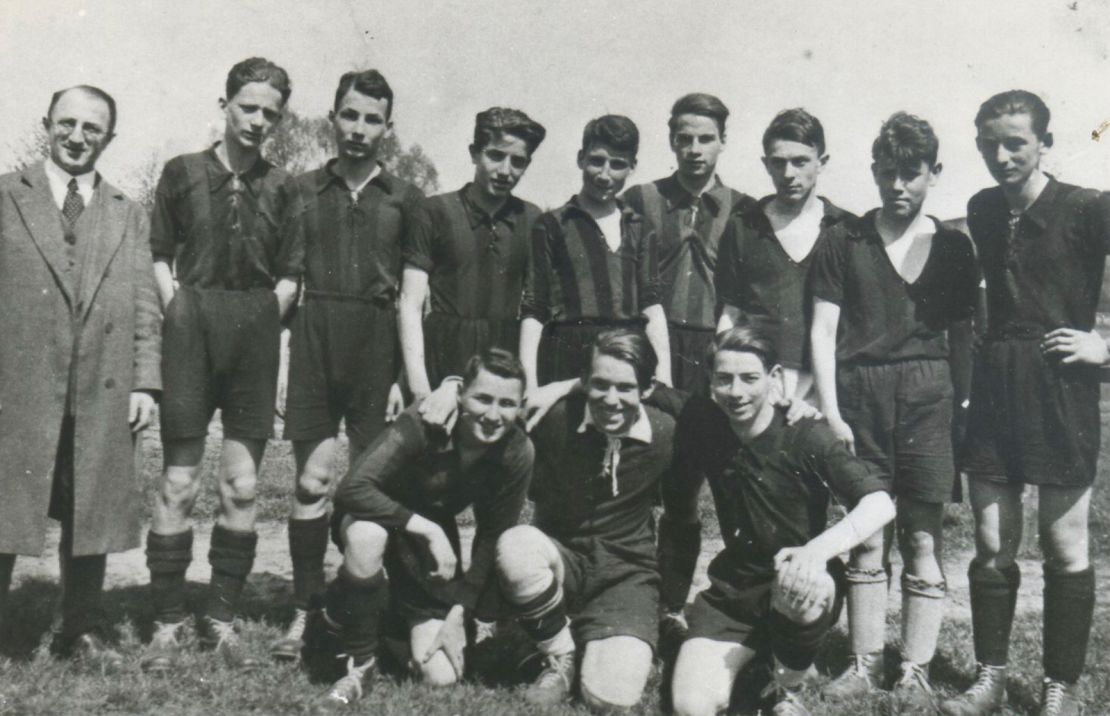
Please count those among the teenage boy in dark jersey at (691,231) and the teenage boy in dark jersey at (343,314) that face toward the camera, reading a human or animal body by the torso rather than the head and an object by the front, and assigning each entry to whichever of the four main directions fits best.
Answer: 2

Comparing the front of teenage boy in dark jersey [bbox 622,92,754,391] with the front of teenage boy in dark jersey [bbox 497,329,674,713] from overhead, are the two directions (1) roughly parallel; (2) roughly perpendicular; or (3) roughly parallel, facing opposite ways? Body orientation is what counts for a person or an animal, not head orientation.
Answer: roughly parallel

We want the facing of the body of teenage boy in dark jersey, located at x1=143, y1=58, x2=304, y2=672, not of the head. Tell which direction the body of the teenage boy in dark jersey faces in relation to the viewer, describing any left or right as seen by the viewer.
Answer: facing the viewer

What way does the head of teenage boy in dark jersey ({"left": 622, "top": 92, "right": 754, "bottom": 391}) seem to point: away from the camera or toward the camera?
toward the camera

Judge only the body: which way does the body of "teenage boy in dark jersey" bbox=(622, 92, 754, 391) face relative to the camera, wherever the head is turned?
toward the camera

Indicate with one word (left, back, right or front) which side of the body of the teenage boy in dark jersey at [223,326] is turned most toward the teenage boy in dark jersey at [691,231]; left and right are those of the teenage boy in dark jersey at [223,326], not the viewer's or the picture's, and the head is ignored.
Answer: left

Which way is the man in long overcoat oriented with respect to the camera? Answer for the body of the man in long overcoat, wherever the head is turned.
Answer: toward the camera

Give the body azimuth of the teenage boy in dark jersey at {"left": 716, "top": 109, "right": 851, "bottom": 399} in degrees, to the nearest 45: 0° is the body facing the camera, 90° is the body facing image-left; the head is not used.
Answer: approximately 0°

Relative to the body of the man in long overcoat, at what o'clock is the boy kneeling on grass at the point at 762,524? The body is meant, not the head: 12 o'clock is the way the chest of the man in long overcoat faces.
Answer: The boy kneeling on grass is roughly at 10 o'clock from the man in long overcoat.

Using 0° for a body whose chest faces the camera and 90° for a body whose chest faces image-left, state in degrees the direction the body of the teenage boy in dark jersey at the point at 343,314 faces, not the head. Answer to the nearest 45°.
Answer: approximately 0°

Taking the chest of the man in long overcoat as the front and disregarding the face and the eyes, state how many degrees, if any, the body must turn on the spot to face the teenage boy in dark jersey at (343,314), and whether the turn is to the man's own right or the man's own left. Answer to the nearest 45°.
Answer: approximately 90° to the man's own left

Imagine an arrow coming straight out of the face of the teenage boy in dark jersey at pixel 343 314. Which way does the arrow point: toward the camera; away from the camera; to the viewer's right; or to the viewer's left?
toward the camera

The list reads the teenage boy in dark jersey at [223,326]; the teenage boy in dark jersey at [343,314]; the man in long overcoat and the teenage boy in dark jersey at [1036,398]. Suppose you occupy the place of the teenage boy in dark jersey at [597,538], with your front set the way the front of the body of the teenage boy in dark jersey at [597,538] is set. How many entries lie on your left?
1
